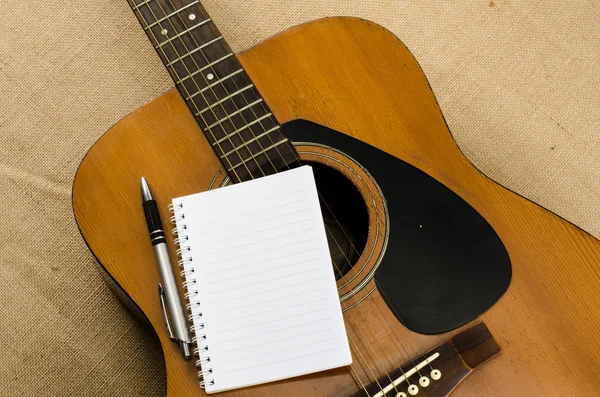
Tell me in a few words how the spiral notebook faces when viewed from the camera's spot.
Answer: facing the viewer
